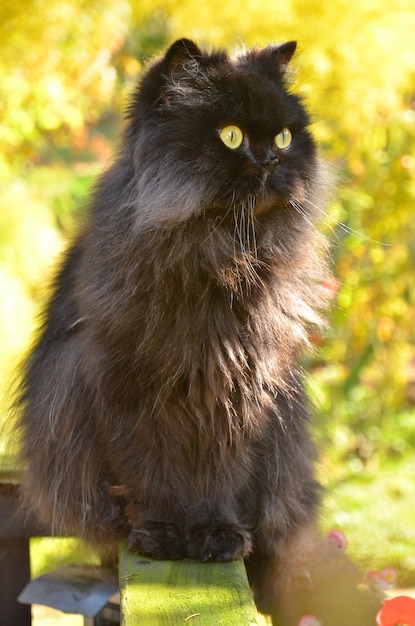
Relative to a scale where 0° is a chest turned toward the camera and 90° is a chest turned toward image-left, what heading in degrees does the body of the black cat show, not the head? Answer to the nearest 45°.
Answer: approximately 315°
